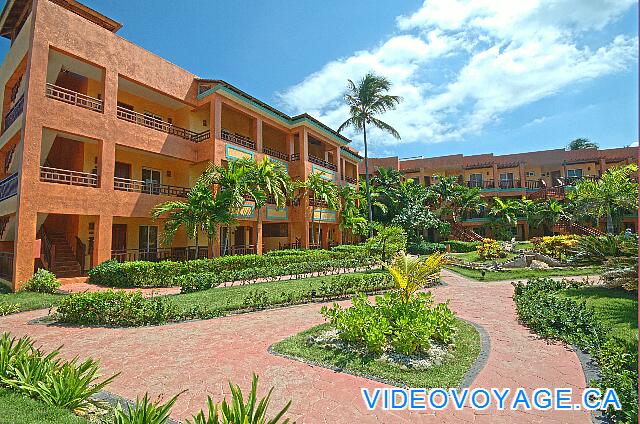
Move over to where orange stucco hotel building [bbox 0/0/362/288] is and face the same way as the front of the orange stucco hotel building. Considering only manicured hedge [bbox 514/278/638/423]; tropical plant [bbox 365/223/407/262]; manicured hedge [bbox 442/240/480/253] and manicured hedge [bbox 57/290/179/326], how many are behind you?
0

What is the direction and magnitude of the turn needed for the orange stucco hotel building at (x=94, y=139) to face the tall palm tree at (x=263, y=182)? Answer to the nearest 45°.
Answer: approximately 45° to its left

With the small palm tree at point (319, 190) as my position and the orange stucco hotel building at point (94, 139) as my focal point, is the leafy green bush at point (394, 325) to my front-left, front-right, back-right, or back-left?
front-left

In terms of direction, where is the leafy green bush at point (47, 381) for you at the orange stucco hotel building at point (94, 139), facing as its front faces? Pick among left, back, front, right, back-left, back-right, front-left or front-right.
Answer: front-right

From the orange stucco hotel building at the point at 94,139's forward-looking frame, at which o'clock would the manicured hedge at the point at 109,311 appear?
The manicured hedge is roughly at 1 o'clock from the orange stucco hotel building.

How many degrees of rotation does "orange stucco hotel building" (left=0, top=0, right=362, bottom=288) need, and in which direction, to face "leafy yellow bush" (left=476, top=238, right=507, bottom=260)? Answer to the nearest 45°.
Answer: approximately 45° to its left

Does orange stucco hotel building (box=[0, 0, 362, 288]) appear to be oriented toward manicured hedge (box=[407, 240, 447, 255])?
no

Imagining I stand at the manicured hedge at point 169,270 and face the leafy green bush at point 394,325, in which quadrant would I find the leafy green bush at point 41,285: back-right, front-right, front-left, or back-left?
back-right

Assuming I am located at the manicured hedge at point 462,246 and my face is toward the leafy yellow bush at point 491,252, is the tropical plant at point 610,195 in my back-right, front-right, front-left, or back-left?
front-left

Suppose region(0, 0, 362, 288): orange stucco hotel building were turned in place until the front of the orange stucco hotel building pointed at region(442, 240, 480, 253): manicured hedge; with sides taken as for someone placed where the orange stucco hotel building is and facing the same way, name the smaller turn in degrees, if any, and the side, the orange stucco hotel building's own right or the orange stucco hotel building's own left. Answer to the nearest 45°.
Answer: approximately 45° to the orange stucco hotel building's own left

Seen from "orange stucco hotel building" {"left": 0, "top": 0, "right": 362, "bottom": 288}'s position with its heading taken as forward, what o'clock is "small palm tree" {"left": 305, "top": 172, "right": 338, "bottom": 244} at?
The small palm tree is roughly at 10 o'clock from the orange stucco hotel building.

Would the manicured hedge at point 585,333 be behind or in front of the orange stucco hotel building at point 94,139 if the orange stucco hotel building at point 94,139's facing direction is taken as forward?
in front

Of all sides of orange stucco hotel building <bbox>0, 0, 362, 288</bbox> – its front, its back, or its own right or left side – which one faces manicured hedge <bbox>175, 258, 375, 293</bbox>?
front

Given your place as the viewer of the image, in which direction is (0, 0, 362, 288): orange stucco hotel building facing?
facing the viewer and to the right of the viewer

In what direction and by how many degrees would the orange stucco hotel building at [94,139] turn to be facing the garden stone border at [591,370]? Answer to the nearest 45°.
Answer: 0° — it already faces it
